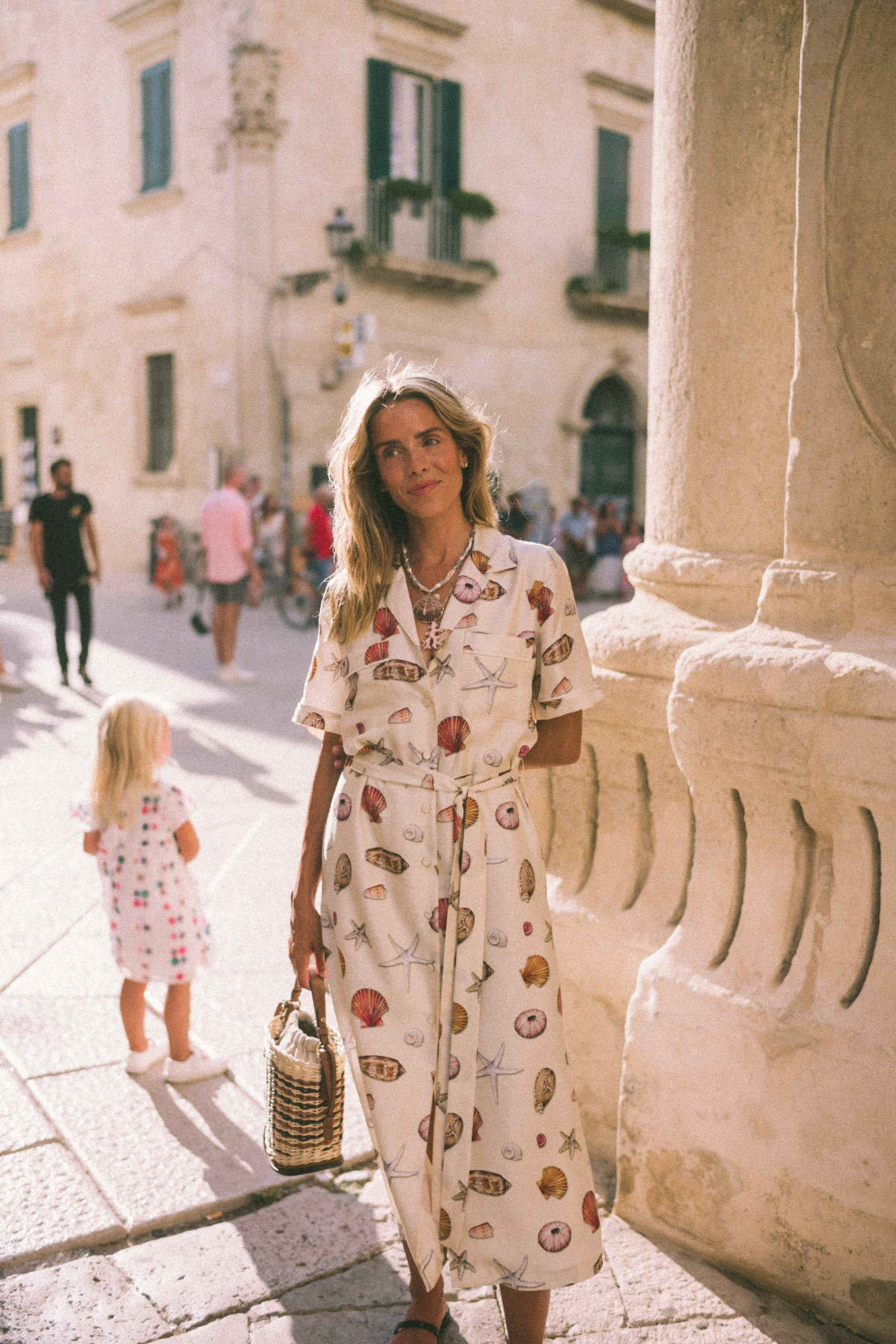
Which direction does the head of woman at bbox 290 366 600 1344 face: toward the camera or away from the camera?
toward the camera

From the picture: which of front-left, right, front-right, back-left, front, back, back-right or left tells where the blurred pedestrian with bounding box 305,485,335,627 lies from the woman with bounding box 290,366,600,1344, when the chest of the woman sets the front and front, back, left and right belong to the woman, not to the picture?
back

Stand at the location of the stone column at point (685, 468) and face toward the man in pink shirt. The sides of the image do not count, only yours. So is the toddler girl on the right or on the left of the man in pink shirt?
left

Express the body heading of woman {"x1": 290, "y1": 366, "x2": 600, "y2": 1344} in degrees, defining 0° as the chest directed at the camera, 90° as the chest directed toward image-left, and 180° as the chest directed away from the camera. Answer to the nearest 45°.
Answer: approximately 0°

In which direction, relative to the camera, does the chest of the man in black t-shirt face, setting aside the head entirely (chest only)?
toward the camera

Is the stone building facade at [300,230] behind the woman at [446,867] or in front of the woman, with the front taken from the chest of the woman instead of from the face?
behind

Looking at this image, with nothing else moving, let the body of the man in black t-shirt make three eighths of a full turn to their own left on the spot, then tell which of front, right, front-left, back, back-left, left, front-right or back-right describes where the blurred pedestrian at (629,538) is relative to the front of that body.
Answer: front
